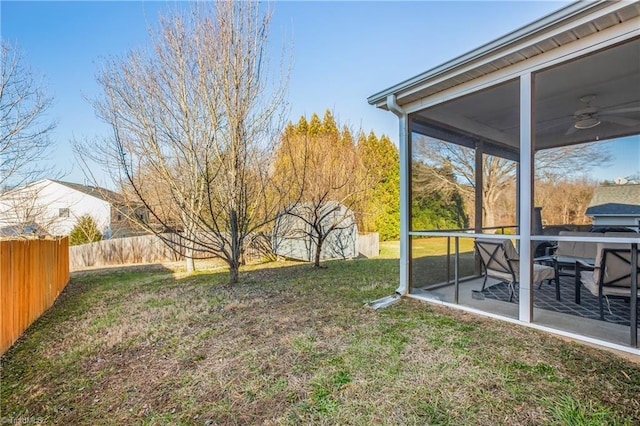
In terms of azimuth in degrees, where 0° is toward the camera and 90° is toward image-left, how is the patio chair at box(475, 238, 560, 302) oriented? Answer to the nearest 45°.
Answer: approximately 225°

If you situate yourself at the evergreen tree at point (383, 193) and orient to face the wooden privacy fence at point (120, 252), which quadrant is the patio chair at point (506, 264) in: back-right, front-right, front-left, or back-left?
front-left

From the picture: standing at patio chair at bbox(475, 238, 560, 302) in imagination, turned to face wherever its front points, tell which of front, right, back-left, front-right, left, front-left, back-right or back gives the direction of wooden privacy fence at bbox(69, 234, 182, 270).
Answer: back-left

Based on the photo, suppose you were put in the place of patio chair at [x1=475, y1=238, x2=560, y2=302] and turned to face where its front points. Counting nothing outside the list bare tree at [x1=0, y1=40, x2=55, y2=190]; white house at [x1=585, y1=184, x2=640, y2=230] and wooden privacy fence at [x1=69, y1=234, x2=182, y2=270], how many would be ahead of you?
1

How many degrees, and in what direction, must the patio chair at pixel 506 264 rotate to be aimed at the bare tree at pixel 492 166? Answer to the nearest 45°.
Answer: approximately 45° to its left

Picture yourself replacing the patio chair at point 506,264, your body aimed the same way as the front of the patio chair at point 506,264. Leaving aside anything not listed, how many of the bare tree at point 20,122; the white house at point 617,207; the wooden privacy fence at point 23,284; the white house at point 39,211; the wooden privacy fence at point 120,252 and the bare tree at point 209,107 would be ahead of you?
1

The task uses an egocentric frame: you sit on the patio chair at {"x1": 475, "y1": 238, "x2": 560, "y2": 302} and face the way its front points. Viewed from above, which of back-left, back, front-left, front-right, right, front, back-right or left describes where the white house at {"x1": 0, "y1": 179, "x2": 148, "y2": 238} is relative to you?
back-left

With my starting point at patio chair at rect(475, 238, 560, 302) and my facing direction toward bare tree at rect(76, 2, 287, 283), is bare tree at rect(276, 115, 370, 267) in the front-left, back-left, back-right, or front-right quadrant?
front-right

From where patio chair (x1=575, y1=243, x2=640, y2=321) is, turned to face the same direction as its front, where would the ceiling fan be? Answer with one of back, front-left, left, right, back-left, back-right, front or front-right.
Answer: front-right

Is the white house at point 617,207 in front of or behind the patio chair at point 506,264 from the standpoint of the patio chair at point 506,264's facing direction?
in front

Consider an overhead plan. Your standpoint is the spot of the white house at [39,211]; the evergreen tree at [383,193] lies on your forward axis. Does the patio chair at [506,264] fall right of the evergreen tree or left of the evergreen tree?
right

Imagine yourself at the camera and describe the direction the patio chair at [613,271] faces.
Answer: facing away from the viewer and to the left of the viewer

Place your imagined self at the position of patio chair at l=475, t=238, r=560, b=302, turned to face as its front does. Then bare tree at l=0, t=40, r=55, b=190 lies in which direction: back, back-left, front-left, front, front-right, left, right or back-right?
back-left

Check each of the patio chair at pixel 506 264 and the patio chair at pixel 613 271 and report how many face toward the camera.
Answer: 0

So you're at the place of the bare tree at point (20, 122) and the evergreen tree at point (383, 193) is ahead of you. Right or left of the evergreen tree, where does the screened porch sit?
right

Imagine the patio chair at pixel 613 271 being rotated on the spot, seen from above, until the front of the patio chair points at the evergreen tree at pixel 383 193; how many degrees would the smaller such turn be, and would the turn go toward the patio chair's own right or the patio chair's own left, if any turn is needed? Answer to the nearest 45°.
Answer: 0° — it already faces it

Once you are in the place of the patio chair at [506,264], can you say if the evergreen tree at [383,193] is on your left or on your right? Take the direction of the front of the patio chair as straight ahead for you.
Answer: on your left

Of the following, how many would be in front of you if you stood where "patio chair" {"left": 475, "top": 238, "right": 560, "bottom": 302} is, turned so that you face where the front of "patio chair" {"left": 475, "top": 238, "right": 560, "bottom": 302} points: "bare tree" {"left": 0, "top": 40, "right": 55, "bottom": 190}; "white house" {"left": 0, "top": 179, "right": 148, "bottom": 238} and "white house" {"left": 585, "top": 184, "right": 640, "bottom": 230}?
1
